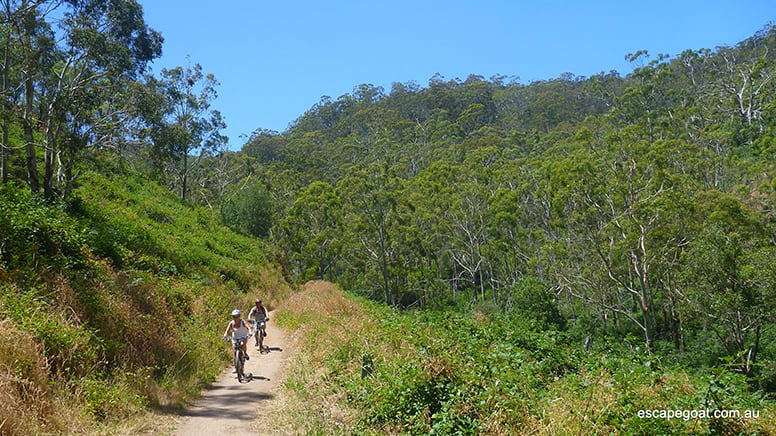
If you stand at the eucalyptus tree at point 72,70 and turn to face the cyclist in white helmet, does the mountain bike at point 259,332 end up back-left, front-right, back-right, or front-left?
front-left

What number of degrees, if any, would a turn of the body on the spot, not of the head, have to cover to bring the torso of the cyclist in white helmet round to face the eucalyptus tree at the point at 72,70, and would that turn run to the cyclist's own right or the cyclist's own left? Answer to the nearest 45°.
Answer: approximately 135° to the cyclist's own right

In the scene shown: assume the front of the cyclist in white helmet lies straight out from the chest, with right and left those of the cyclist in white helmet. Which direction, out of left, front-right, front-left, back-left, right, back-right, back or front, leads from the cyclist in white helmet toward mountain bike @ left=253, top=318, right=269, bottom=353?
back

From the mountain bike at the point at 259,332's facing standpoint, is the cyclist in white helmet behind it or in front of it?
in front

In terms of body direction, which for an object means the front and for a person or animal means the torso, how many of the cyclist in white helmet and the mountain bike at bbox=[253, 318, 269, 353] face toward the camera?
2

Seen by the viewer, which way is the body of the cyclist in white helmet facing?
toward the camera
